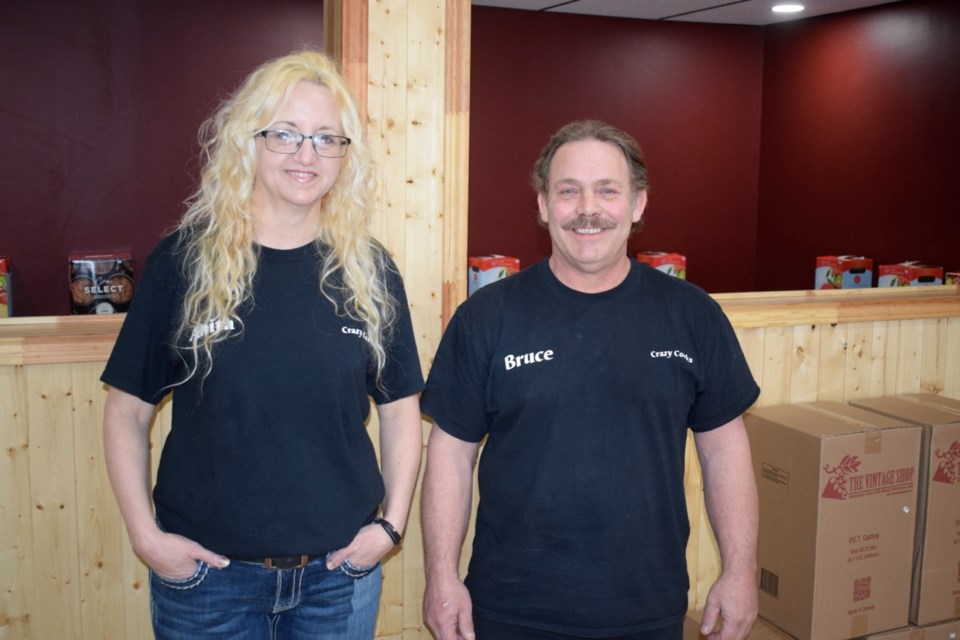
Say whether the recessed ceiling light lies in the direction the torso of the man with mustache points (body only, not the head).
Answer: no

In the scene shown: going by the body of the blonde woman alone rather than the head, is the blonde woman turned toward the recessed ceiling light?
no

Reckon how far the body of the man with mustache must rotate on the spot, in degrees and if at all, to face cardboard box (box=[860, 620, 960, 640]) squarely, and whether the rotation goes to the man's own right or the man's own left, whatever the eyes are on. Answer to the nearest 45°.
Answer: approximately 135° to the man's own left

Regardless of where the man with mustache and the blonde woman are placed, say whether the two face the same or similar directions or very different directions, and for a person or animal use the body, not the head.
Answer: same or similar directions

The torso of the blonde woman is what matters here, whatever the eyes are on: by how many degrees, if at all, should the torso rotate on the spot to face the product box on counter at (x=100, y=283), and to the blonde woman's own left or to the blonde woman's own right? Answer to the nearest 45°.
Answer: approximately 180°

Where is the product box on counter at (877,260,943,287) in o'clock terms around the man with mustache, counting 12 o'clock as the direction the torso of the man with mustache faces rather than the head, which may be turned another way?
The product box on counter is roughly at 7 o'clock from the man with mustache.

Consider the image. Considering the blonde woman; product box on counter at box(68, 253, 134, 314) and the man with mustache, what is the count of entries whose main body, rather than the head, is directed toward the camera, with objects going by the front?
3

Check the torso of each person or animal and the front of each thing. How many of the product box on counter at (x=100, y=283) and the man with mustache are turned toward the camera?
2

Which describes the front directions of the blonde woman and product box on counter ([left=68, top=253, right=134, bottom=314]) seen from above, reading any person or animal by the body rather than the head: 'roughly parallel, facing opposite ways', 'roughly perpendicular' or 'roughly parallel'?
roughly parallel

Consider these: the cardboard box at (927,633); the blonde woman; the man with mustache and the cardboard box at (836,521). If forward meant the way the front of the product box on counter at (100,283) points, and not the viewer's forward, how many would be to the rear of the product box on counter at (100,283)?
0

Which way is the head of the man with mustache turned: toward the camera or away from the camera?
toward the camera

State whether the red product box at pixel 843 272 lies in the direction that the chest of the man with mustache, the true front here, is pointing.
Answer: no

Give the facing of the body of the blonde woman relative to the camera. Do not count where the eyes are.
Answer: toward the camera

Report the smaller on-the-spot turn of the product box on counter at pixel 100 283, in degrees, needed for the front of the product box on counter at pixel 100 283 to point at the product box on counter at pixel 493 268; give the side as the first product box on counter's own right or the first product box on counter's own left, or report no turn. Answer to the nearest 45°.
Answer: approximately 45° to the first product box on counter's own left

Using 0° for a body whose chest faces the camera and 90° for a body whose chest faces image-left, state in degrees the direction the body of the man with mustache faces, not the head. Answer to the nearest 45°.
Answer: approximately 0°

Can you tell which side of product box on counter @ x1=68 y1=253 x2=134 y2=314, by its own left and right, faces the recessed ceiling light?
left

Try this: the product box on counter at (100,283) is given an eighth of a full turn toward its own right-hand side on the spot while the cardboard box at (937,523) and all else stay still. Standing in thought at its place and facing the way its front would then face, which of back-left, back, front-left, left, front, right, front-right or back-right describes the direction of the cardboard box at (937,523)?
left

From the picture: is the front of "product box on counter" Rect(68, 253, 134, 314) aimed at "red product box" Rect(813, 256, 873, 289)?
no

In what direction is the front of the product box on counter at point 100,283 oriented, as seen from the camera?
facing the viewer
